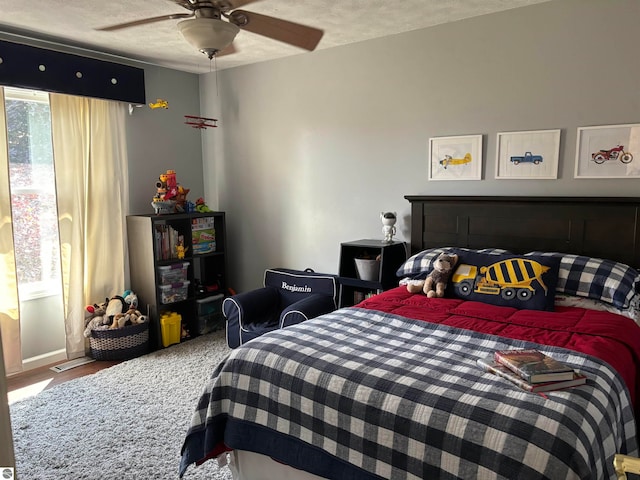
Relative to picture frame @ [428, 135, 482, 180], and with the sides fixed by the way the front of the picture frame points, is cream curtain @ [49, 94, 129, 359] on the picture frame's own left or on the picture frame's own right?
on the picture frame's own right

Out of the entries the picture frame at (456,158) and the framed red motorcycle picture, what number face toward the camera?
2

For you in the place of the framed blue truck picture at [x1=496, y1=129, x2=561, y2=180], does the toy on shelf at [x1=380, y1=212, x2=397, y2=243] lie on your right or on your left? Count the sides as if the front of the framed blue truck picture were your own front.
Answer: on your right

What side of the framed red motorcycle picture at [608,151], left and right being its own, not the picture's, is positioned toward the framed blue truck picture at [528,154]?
right

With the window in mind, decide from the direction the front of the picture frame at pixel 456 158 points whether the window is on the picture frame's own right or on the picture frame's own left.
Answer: on the picture frame's own right

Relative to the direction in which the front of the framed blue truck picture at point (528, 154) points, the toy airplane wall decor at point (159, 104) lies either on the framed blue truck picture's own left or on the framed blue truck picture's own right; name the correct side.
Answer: on the framed blue truck picture's own right

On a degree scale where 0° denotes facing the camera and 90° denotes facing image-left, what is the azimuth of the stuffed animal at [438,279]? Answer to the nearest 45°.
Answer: approximately 45°

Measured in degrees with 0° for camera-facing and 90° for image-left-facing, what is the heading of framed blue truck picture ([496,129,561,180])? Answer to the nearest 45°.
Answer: approximately 0°

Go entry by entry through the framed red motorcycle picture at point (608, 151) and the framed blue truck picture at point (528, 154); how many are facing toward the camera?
2
